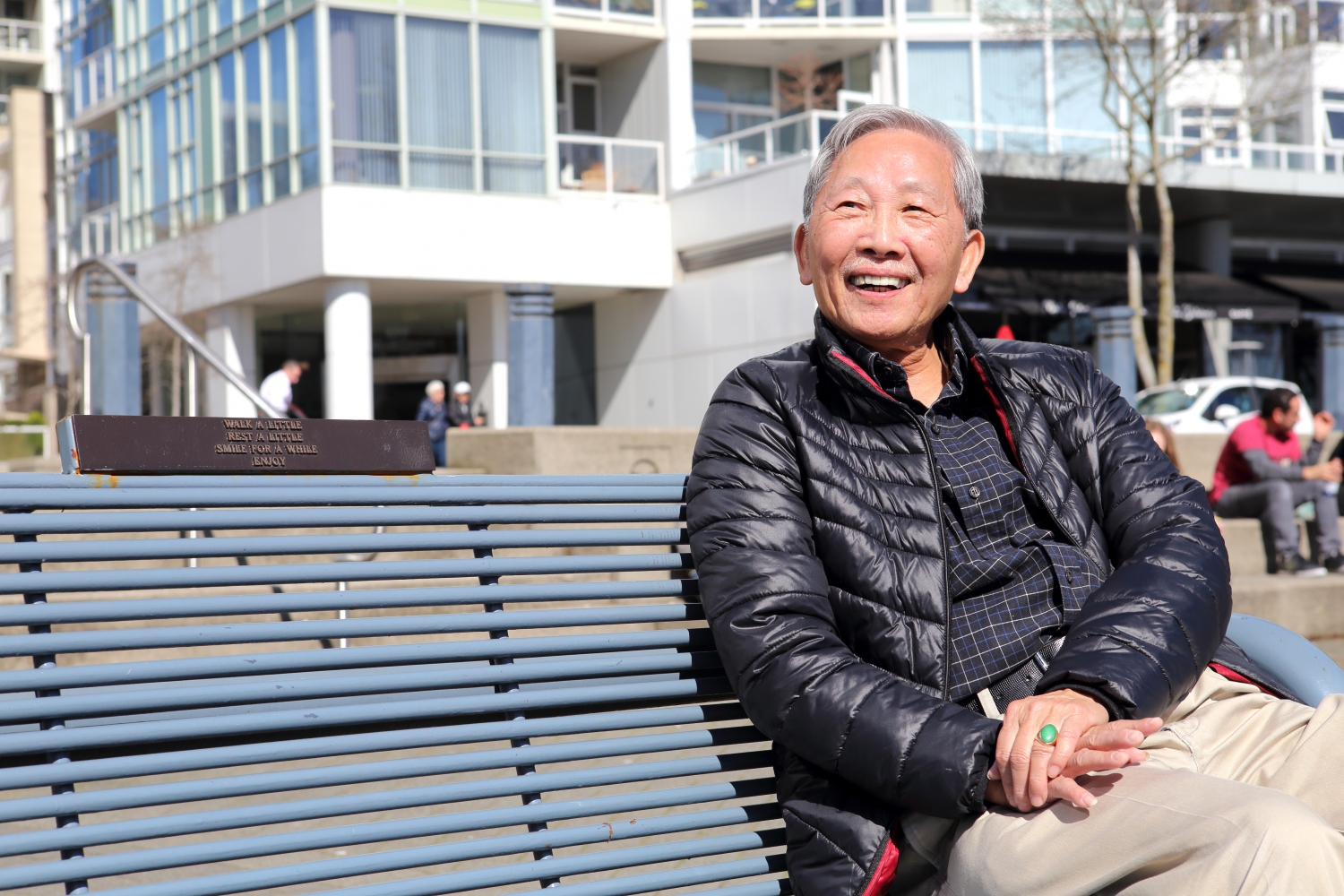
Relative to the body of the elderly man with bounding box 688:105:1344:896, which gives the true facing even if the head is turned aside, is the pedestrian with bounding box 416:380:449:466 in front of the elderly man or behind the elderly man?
behind

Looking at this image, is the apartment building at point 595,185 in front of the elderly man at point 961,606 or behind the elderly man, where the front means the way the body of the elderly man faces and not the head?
behind

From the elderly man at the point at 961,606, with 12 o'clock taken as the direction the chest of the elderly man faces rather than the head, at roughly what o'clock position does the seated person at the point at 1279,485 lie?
The seated person is roughly at 8 o'clock from the elderly man.

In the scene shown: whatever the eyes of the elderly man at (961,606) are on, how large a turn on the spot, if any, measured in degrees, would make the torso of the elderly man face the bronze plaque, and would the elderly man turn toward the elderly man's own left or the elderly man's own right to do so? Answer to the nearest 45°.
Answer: approximately 135° to the elderly man's own right

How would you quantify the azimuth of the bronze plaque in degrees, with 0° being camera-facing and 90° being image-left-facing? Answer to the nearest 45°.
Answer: approximately 0°

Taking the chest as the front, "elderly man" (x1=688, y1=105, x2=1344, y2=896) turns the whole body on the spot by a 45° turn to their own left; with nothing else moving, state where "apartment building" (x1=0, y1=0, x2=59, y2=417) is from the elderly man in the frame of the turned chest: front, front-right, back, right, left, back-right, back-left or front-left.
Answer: back-left

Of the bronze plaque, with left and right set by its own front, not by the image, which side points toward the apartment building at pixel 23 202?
back

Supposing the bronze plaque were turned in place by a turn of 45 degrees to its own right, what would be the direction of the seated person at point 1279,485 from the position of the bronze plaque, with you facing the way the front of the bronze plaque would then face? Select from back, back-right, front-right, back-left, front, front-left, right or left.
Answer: back

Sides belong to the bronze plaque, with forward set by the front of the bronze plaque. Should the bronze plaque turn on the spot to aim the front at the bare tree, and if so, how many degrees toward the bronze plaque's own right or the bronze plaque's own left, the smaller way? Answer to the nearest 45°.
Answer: approximately 135° to the bronze plaque's own left

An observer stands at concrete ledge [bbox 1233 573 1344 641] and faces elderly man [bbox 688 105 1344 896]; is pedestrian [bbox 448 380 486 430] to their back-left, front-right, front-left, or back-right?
back-right

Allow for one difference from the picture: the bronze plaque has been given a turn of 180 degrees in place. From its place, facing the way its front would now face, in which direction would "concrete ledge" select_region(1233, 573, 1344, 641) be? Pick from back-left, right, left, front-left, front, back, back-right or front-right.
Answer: front-right

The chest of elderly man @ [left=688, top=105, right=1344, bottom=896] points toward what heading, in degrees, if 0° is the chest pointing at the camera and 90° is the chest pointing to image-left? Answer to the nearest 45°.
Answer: approximately 315°
